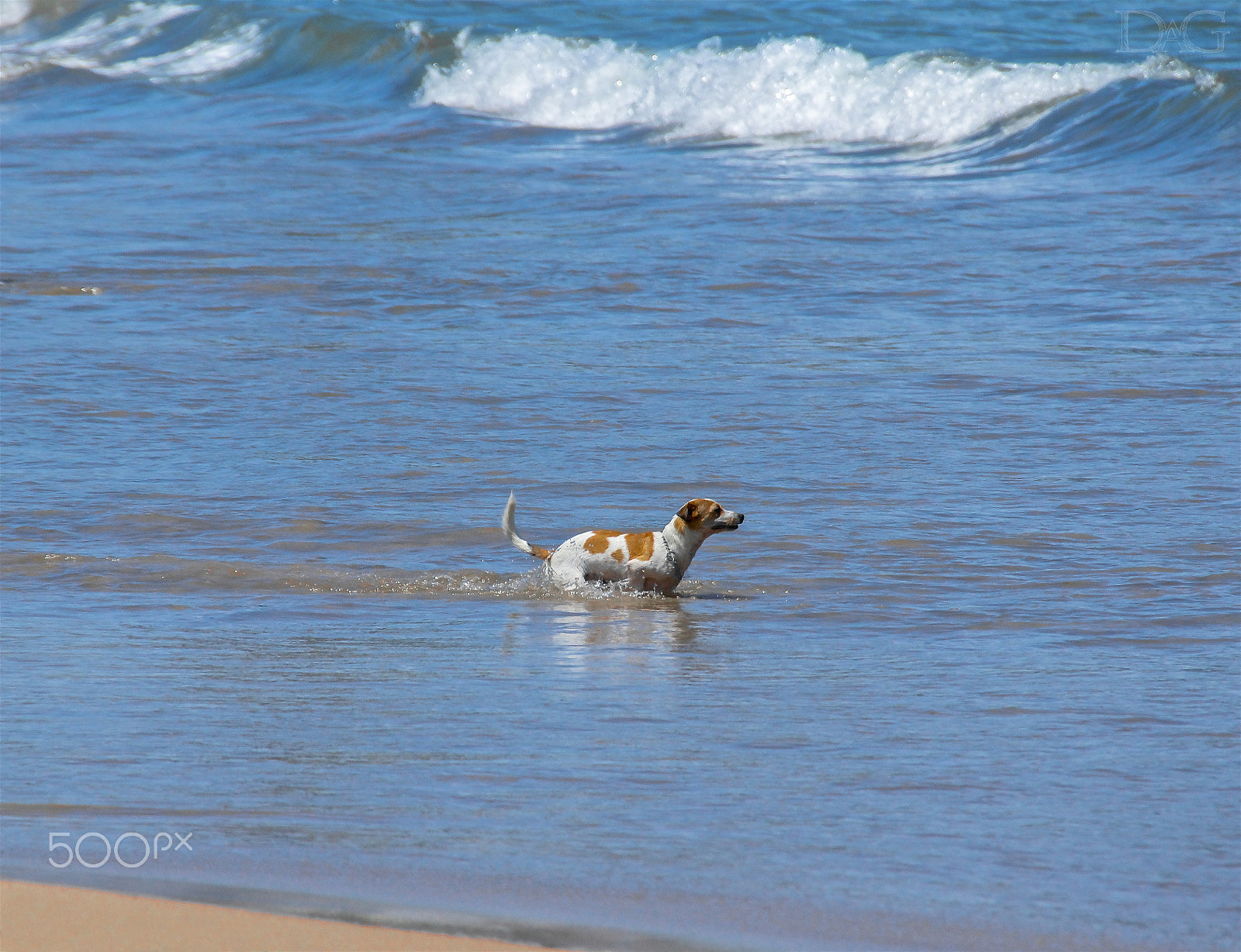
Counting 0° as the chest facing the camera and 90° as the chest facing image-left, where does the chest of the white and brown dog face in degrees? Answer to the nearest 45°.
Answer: approximately 270°

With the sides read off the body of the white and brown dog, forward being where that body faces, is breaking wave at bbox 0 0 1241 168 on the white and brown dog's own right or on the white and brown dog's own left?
on the white and brown dog's own left
